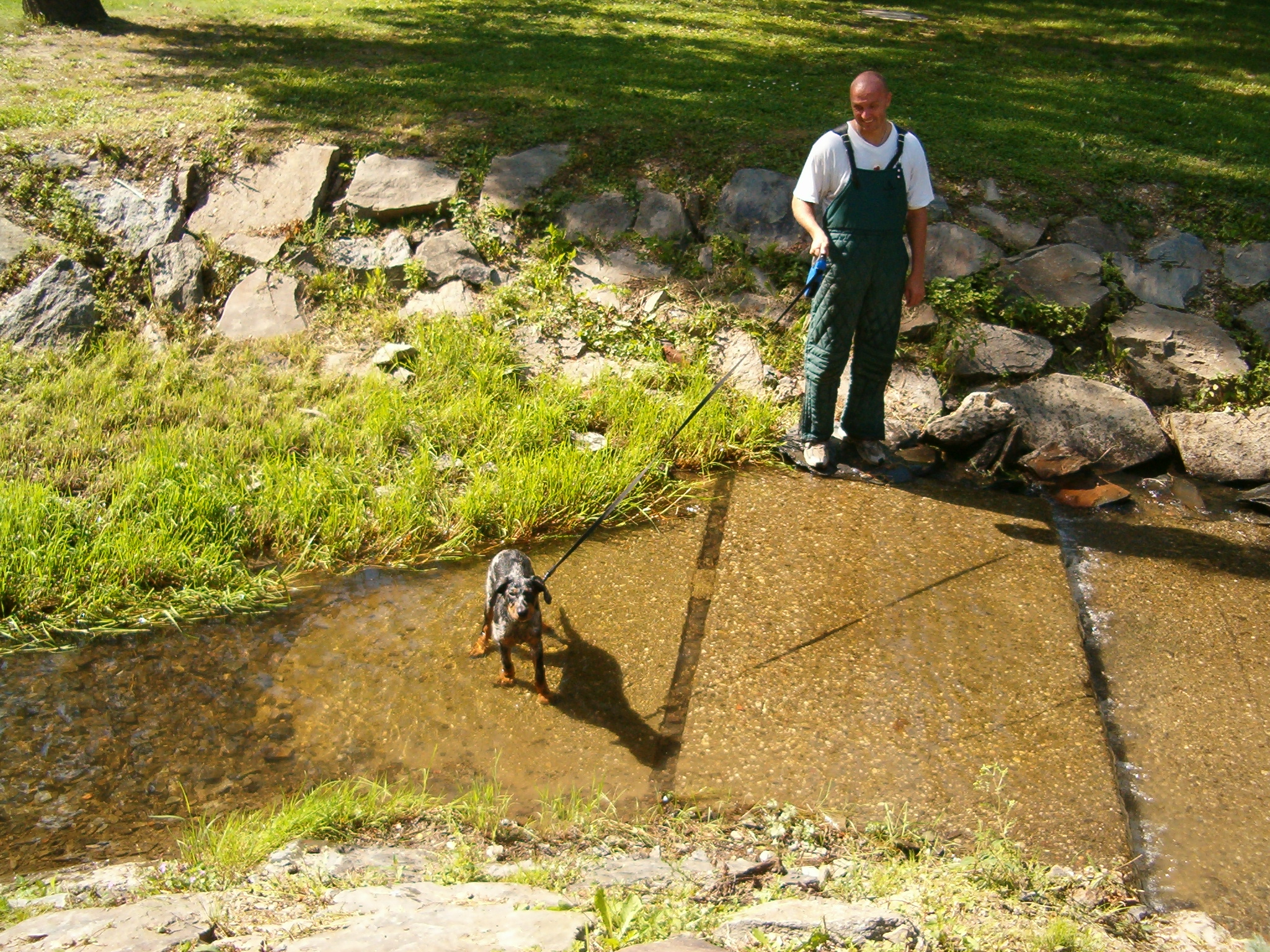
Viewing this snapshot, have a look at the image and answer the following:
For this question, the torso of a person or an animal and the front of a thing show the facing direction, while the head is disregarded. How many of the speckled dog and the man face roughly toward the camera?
2

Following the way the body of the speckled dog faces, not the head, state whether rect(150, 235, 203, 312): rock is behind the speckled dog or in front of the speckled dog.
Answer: behind

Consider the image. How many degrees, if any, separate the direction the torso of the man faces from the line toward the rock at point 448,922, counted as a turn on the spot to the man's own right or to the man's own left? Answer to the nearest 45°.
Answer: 0° — they already face it

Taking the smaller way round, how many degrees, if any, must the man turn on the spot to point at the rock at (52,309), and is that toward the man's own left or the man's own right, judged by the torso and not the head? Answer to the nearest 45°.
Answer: approximately 90° to the man's own right

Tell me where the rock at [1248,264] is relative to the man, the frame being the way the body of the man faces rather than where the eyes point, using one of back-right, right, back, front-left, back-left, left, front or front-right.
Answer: back-left

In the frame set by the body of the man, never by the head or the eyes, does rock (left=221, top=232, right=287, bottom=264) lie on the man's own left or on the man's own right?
on the man's own right

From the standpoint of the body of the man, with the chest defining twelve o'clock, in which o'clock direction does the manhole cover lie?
The manhole cover is roughly at 6 o'clock from the man.

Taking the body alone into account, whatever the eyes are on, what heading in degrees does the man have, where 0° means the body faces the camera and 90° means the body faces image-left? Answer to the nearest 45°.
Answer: approximately 0°

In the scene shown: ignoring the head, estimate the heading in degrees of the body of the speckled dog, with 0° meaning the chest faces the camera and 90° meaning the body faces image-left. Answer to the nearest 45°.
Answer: approximately 0°

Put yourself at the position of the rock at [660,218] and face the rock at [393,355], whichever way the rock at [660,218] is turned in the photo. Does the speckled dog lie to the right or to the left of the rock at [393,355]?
left
